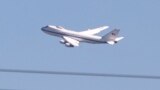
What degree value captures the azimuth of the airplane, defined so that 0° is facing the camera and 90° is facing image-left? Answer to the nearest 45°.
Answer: approximately 90°
